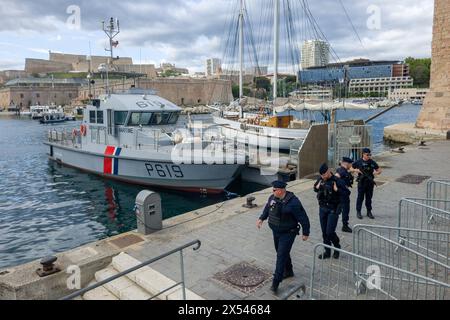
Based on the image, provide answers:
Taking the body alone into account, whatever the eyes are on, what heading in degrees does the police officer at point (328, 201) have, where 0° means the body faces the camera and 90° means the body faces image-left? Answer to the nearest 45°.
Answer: approximately 45°

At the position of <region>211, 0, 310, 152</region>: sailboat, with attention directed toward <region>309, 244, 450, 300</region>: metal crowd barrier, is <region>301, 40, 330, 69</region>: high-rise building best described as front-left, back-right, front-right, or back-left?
back-left

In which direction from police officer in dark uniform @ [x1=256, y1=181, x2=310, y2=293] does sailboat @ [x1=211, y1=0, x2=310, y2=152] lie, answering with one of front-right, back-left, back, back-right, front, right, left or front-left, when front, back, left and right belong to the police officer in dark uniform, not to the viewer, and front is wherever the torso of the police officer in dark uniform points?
back-right

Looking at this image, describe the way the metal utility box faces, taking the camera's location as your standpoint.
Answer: facing the viewer and to the right of the viewer

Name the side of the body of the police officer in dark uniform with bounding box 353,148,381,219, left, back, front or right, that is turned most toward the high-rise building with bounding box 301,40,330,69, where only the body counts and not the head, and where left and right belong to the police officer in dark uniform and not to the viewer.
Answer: back

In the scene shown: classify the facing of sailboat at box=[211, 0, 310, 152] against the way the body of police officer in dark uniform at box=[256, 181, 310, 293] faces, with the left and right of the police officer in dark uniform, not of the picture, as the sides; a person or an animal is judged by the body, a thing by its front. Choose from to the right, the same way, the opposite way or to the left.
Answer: to the right

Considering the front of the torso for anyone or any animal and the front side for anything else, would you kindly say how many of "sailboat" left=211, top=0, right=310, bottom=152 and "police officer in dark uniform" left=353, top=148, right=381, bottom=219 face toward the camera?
1

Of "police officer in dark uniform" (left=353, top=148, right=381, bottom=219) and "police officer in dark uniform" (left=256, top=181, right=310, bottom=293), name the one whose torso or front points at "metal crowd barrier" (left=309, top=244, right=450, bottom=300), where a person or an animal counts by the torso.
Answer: "police officer in dark uniform" (left=353, top=148, right=381, bottom=219)

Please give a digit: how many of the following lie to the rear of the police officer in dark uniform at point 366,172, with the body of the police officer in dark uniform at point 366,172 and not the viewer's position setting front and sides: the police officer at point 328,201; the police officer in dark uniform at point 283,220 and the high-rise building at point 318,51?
1

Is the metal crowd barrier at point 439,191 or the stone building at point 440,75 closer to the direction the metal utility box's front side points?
the metal crowd barrier
